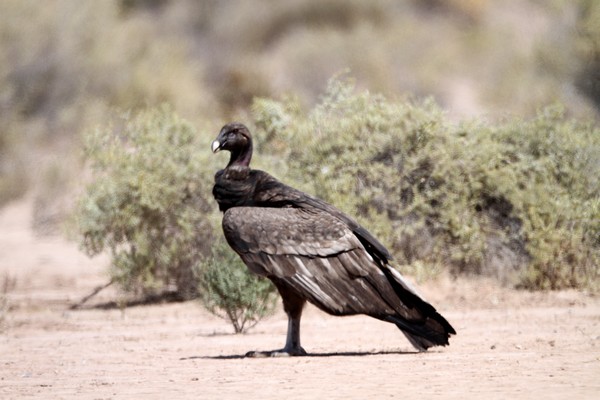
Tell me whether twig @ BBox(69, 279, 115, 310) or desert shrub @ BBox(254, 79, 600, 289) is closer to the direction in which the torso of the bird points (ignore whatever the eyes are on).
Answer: the twig

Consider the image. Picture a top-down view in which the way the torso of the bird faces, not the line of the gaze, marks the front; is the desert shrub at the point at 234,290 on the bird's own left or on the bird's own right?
on the bird's own right

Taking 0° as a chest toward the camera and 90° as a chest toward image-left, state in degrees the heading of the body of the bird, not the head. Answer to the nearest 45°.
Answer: approximately 90°

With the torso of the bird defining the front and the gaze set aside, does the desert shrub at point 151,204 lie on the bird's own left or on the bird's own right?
on the bird's own right

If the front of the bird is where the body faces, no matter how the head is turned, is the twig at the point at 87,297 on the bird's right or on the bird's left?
on the bird's right

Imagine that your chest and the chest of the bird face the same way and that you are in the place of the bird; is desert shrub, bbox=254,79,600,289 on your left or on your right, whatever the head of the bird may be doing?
on your right
